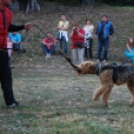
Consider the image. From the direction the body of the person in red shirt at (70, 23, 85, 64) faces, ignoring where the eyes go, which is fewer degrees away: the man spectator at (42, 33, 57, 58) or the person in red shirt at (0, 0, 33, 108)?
the person in red shirt

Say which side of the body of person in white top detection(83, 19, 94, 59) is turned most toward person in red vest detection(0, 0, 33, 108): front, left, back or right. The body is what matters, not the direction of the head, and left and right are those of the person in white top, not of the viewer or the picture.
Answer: front

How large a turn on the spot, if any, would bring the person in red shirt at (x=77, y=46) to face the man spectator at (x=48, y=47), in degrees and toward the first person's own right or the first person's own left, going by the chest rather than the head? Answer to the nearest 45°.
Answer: approximately 135° to the first person's own right

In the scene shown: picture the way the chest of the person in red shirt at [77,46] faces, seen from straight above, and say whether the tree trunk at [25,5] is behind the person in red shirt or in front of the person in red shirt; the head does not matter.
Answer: behind

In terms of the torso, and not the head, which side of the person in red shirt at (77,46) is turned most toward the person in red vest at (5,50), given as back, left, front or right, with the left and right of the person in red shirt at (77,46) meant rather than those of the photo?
front

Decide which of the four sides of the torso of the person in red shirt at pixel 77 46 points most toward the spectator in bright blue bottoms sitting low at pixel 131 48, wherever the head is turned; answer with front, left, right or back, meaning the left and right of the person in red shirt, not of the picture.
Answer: left

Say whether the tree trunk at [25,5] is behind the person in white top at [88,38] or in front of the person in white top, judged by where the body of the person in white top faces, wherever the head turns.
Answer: behind

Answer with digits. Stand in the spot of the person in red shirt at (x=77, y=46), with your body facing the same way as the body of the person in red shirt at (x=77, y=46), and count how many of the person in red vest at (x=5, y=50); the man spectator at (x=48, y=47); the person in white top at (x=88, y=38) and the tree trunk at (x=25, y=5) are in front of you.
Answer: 1

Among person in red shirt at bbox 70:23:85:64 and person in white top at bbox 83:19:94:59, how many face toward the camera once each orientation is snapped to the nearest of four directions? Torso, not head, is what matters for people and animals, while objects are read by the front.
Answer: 2
